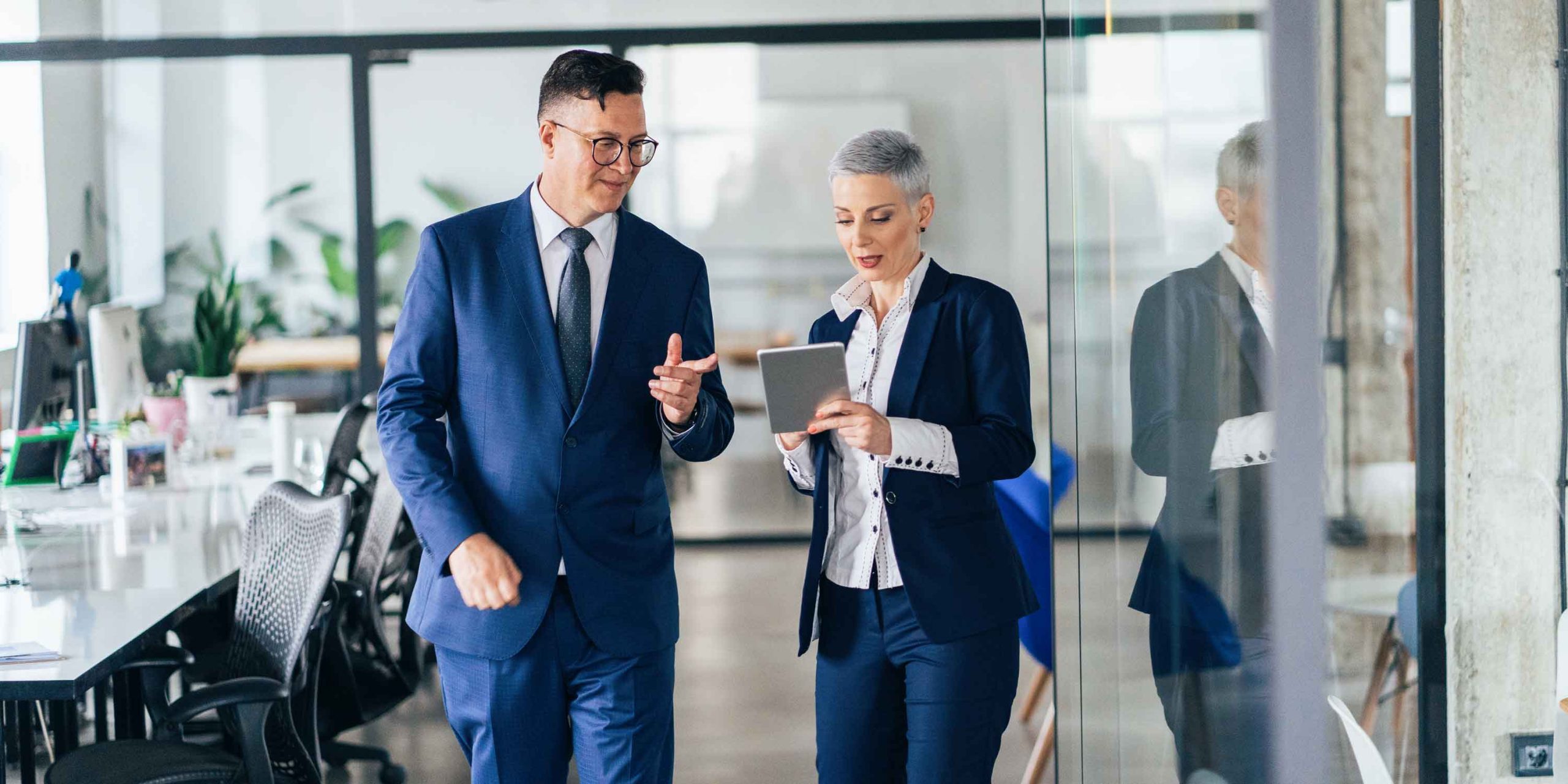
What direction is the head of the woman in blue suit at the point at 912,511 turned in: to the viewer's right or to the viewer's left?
to the viewer's left

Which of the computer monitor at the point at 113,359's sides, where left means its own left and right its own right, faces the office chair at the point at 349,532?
back

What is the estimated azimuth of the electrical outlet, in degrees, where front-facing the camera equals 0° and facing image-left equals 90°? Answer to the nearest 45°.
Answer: approximately 0°

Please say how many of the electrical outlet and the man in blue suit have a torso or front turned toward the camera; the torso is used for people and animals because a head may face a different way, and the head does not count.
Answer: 2

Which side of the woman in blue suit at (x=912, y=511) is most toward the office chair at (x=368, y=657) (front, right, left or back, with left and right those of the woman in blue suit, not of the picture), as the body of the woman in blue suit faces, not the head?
right

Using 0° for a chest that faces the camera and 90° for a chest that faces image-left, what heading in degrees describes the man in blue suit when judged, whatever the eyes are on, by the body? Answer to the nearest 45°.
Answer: approximately 0°

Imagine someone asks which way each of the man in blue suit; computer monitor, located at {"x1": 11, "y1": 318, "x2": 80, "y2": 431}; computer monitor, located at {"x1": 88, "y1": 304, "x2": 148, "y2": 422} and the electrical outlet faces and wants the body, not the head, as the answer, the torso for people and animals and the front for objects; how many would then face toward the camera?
2

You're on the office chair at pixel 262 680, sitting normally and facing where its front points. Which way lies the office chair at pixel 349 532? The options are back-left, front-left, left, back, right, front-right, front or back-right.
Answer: back-right

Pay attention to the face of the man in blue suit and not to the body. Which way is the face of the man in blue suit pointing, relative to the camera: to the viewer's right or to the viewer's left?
to the viewer's right
